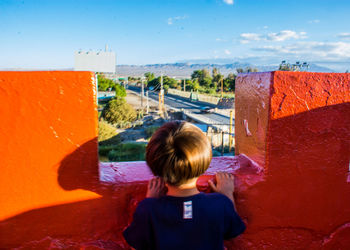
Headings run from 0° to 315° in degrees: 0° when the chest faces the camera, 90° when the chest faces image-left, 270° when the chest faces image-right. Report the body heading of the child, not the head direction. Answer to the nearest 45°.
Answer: approximately 180°

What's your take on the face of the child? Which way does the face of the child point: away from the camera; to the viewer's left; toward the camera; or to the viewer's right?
away from the camera

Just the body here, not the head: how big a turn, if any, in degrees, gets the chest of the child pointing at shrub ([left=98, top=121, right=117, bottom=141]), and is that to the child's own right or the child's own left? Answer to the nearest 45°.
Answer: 0° — they already face it
